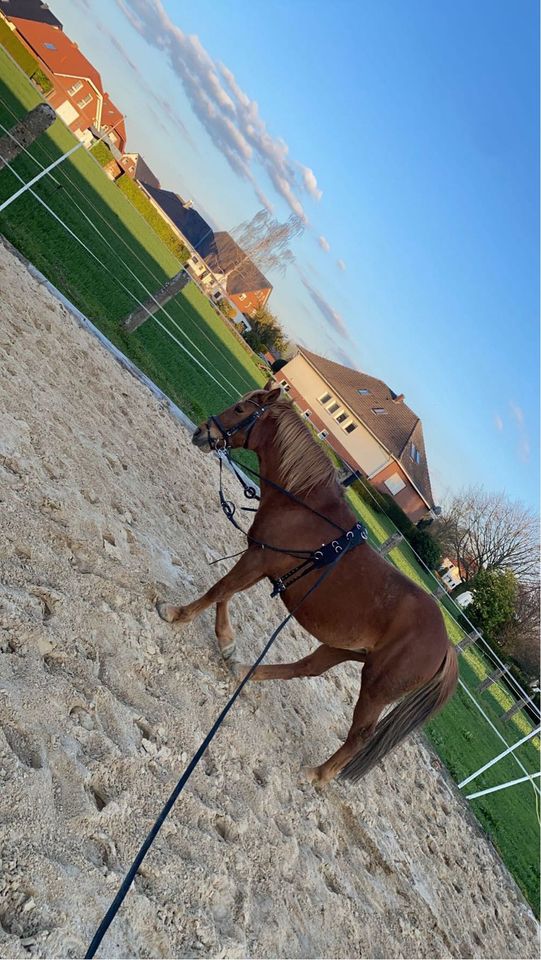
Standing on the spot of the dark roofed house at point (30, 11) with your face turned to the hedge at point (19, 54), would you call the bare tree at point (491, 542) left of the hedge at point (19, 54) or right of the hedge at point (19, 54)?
left

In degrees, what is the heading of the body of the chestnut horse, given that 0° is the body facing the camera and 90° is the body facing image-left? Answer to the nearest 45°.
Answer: approximately 90°

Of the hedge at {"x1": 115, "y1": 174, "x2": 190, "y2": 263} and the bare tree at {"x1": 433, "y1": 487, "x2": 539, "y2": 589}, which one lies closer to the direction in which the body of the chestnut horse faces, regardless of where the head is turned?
the hedge

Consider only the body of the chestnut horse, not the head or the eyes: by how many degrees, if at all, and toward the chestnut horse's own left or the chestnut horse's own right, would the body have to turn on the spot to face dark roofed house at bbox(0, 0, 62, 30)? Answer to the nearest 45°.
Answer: approximately 45° to the chestnut horse's own right

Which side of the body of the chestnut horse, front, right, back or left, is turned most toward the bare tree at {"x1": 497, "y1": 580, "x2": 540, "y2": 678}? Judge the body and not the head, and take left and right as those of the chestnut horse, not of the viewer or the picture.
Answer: right

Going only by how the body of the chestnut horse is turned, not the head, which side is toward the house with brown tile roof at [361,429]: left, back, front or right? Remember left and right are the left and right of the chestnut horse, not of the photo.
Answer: right

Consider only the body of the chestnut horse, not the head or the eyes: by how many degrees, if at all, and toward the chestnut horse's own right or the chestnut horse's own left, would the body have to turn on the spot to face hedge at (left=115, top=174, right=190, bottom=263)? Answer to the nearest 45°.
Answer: approximately 45° to the chestnut horse's own right

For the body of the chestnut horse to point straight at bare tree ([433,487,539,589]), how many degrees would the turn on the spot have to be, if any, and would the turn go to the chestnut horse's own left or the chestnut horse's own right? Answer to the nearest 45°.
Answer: approximately 90° to the chestnut horse's own right
